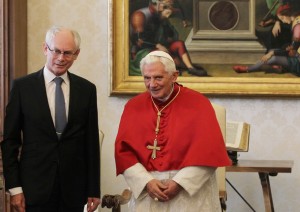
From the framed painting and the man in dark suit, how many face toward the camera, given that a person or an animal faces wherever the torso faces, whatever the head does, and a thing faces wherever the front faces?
2

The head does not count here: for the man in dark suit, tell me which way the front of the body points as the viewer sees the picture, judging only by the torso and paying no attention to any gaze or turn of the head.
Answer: toward the camera

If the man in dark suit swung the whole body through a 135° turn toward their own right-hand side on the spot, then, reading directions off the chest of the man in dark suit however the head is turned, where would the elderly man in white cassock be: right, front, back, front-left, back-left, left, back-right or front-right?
back-right

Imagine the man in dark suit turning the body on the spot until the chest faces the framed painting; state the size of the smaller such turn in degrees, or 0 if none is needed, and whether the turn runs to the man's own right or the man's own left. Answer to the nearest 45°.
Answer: approximately 135° to the man's own left

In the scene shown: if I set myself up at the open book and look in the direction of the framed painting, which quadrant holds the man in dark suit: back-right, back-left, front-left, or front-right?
back-left

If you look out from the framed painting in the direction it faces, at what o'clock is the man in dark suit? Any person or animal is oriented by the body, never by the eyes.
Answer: The man in dark suit is roughly at 1 o'clock from the framed painting.
